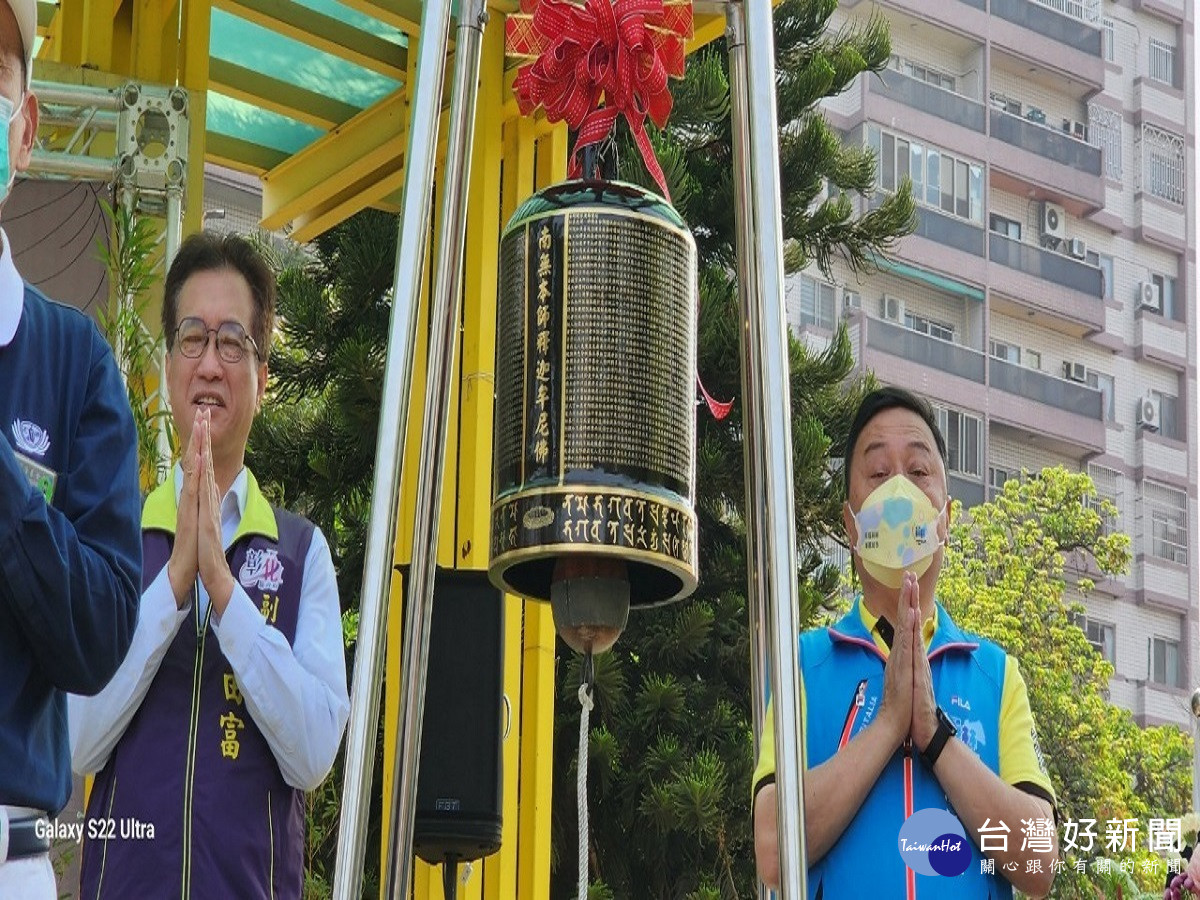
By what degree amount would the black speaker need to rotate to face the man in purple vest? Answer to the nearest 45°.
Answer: approximately 45° to its right

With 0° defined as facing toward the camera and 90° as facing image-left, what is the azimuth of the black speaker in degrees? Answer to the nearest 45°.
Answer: approximately 0°

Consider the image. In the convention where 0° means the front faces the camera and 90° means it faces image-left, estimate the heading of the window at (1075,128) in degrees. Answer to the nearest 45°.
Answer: approximately 45°

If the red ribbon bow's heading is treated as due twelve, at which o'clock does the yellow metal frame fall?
The yellow metal frame is roughly at 6 o'clock from the red ribbon bow.

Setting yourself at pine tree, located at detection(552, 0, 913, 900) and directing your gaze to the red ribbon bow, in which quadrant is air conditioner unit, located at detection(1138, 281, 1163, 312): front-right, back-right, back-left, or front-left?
back-left

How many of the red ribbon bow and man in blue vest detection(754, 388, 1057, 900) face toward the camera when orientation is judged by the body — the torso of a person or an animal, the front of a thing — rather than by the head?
2

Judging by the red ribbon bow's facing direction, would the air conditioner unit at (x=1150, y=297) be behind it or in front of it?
behind
